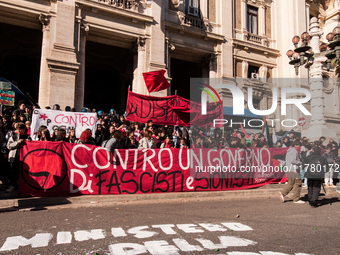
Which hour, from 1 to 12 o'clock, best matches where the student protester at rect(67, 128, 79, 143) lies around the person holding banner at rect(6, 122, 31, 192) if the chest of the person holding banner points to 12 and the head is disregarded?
The student protester is roughly at 9 o'clock from the person holding banner.

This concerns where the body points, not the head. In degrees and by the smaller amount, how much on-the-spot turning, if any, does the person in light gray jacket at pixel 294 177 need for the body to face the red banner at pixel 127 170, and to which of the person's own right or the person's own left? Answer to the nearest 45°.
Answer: approximately 135° to the person's own right

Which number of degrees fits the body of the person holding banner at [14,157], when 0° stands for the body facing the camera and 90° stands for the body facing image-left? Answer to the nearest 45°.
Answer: approximately 315°

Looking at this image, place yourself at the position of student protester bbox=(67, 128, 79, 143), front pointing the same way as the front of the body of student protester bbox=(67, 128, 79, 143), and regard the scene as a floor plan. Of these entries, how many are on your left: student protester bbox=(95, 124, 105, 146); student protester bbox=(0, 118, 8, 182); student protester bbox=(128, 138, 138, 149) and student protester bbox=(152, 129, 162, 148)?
3

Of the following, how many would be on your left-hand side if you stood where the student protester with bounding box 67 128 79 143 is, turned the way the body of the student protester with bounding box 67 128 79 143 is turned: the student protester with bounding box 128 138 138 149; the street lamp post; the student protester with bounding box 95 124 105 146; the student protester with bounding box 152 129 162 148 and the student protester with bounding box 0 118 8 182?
4

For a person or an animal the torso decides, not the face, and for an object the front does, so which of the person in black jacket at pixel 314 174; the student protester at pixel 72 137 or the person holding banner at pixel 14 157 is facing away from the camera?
the person in black jacket

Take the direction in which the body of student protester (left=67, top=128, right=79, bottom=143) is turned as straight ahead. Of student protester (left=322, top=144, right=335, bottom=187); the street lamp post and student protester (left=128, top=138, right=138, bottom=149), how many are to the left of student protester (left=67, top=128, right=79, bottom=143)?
3
